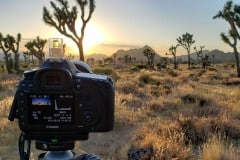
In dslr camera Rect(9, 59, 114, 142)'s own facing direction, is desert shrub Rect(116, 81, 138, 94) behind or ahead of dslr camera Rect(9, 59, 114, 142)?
ahead

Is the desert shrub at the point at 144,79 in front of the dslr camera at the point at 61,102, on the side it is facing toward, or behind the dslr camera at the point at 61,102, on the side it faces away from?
in front

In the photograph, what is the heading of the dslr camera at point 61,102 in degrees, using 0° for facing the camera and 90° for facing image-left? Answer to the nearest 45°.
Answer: approximately 180°
